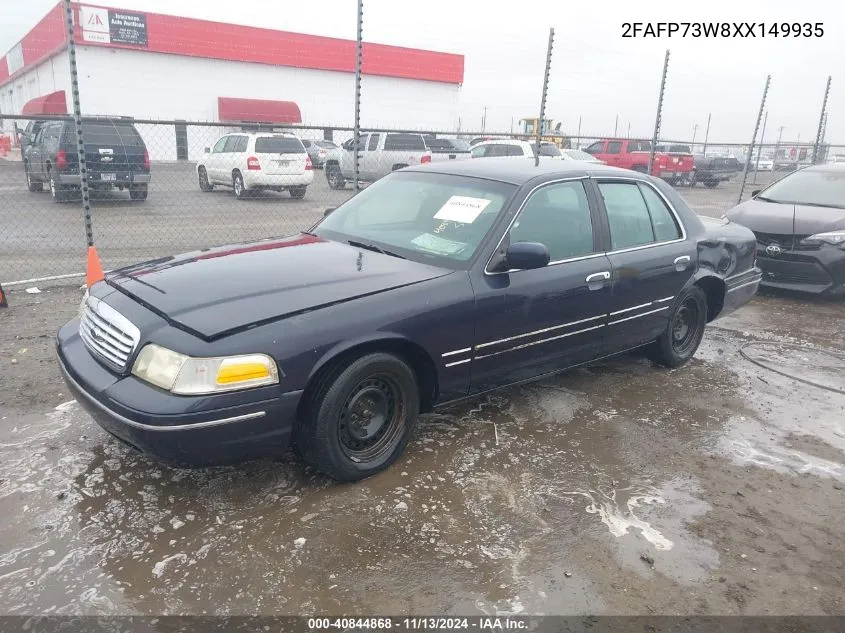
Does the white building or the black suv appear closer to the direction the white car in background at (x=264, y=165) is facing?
the white building

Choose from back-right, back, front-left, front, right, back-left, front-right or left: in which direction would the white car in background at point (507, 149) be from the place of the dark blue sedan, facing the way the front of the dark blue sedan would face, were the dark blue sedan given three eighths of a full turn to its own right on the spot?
front

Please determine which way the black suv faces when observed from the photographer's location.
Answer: facing away from the viewer and to the left of the viewer

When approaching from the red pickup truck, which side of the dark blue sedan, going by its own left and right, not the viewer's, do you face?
back

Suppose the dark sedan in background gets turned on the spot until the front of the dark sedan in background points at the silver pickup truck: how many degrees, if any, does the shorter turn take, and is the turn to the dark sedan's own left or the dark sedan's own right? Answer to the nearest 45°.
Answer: approximately 90° to the dark sedan's own right

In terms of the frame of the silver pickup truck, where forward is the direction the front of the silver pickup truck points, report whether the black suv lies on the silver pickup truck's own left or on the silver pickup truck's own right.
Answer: on the silver pickup truck's own left

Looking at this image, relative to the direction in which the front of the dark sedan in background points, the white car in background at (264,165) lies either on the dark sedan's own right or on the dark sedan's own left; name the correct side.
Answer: on the dark sedan's own right

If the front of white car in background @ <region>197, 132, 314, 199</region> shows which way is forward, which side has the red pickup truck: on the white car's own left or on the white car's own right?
on the white car's own right

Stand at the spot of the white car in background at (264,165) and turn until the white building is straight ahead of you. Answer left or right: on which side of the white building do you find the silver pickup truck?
right

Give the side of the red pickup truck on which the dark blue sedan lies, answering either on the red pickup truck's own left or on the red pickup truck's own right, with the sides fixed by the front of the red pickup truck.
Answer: on the red pickup truck's own left
